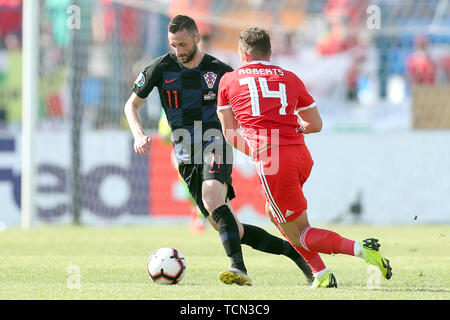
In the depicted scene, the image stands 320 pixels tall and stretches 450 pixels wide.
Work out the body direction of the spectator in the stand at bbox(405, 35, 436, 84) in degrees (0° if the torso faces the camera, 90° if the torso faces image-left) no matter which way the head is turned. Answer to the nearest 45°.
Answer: approximately 0°

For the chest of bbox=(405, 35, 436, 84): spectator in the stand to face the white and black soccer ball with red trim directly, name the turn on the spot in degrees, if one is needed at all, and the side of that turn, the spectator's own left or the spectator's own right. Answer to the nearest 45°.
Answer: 0° — they already face it

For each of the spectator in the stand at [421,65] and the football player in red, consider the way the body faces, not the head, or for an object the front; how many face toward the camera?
1
